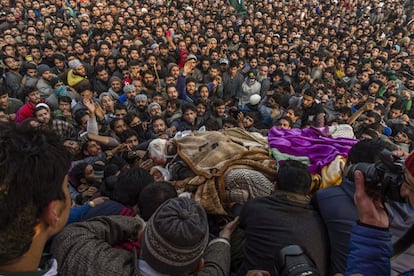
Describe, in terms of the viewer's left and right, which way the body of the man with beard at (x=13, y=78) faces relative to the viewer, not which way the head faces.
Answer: facing the viewer and to the right of the viewer

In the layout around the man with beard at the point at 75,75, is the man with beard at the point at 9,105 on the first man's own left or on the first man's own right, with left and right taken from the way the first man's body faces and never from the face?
on the first man's own right

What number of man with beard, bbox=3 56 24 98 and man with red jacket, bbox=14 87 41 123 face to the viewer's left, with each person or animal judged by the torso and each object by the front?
0

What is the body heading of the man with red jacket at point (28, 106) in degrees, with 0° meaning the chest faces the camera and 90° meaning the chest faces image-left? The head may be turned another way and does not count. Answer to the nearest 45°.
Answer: approximately 315°
